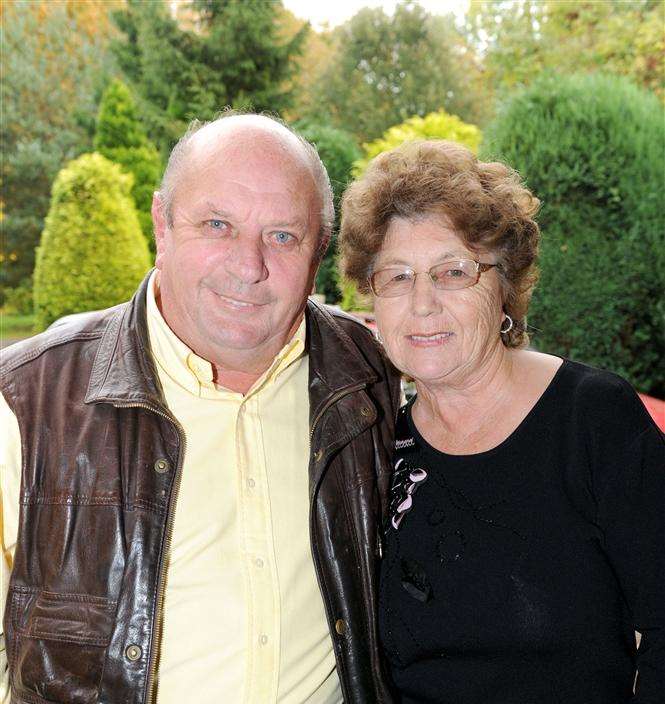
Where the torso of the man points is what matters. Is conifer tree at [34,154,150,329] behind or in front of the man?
behind

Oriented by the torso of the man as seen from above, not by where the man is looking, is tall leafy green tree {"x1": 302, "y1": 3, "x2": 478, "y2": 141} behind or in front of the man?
behind

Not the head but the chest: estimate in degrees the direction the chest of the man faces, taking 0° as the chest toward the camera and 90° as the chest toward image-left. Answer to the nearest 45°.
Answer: approximately 0°

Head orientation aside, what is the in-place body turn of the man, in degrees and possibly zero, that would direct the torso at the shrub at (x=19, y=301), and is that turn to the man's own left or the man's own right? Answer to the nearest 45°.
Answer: approximately 180°

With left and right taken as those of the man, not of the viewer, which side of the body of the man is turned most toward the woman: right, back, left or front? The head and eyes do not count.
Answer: left

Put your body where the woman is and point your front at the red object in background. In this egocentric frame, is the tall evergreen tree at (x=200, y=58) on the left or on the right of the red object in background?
left

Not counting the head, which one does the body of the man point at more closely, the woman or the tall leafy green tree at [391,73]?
the woman

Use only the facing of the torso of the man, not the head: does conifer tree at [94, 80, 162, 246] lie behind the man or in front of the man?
behind

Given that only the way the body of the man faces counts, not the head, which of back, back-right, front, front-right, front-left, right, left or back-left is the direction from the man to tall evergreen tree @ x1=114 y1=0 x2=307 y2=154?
back

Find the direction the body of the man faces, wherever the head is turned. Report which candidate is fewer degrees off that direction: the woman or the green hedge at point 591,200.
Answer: the woman
